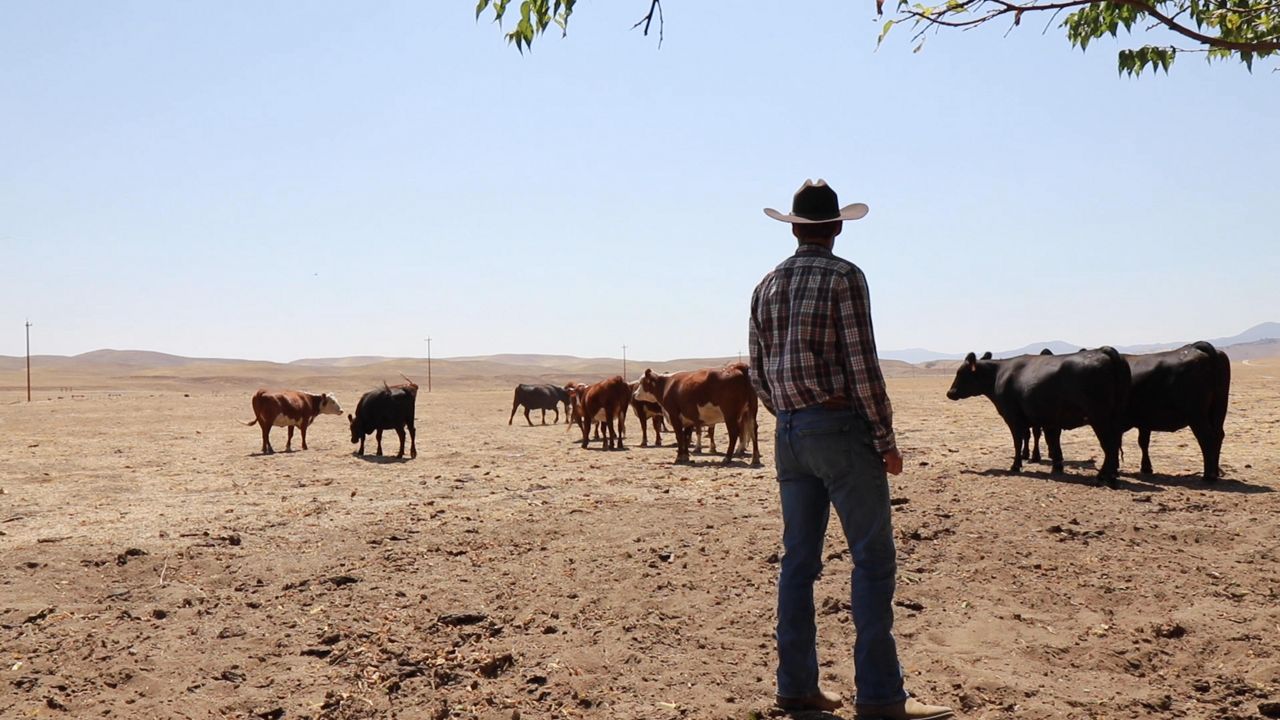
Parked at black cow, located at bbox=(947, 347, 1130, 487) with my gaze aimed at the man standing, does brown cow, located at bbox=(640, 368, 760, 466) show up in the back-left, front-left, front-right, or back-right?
back-right

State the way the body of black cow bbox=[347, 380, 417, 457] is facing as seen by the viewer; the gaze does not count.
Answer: to the viewer's left

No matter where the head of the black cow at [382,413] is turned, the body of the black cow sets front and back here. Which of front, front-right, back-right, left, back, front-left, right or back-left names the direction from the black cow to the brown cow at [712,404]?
back-left

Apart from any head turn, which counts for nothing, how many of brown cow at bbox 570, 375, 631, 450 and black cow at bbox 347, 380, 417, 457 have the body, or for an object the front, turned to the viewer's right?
0

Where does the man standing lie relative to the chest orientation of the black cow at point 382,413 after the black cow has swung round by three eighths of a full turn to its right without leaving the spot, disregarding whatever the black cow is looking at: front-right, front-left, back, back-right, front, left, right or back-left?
back-right

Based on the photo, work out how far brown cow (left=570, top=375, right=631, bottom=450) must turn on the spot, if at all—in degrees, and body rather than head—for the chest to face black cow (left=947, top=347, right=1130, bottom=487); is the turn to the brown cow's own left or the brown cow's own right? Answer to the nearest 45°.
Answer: approximately 180°

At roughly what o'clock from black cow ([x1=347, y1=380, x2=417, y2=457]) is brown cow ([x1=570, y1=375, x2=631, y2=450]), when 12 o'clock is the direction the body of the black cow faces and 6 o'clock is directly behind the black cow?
The brown cow is roughly at 6 o'clock from the black cow.

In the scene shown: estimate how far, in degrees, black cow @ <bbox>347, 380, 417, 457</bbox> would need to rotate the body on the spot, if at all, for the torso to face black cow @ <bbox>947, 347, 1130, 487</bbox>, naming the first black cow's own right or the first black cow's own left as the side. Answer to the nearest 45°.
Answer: approximately 135° to the first black cow's own left

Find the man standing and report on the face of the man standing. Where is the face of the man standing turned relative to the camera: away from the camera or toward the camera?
away from the camera

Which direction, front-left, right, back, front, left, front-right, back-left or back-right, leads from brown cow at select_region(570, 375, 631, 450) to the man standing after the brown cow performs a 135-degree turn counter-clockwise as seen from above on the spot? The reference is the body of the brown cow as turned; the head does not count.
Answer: front

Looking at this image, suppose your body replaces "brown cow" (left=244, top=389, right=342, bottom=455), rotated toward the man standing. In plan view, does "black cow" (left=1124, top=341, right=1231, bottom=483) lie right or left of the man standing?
left

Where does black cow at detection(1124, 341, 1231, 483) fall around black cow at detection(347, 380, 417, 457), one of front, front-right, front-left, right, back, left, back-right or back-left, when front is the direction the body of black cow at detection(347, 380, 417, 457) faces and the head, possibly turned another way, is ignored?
back-left
